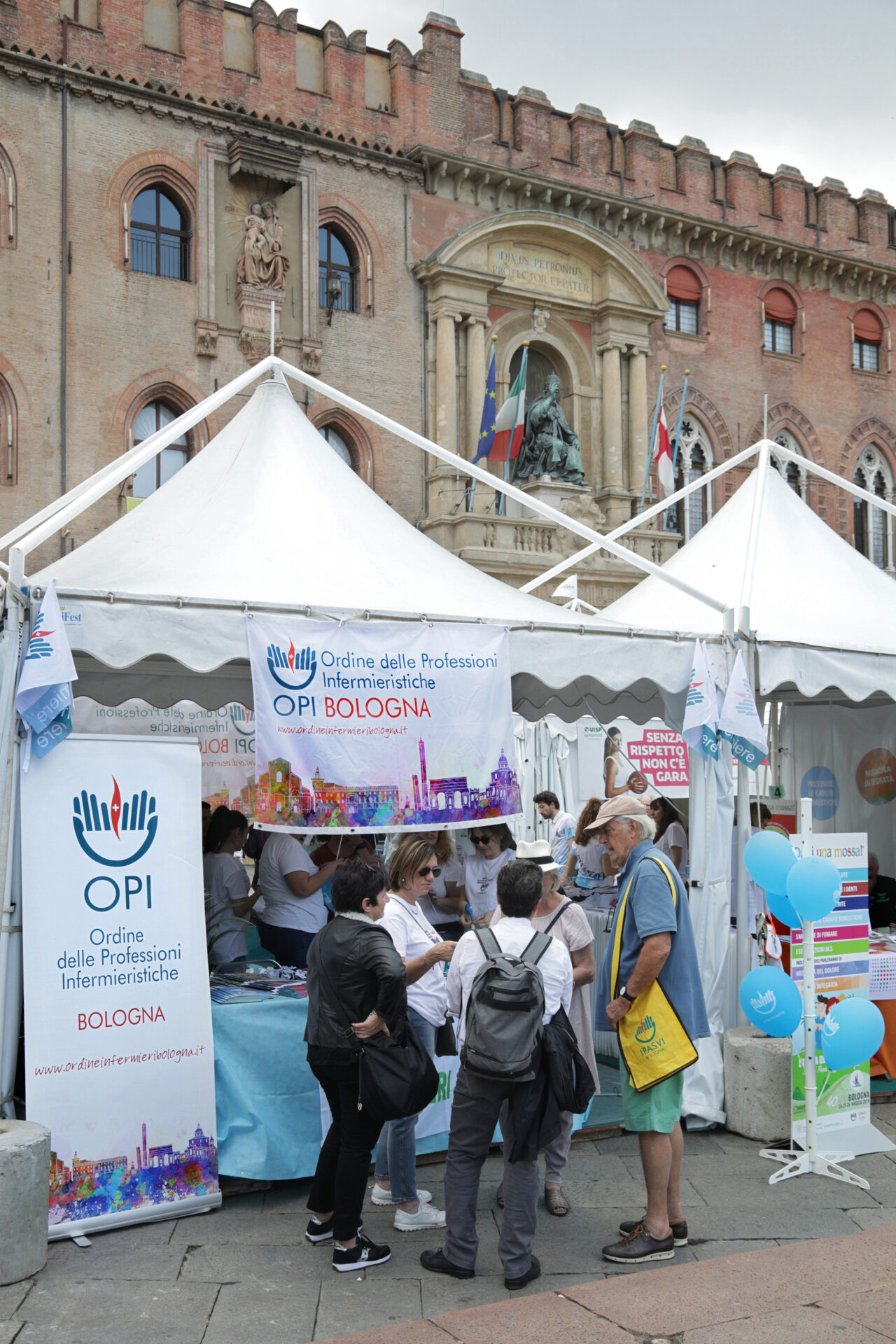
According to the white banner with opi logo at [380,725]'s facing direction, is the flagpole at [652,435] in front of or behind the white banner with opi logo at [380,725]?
behind

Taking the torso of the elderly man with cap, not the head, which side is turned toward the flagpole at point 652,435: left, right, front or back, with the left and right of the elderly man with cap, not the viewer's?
right

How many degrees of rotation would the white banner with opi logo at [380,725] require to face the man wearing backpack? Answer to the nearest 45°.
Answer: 0° — it already faces them

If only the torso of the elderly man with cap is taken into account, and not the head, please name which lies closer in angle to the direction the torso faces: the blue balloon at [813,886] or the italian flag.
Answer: the italian flag

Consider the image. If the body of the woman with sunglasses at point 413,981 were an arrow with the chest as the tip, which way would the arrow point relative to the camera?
to the viewer's right

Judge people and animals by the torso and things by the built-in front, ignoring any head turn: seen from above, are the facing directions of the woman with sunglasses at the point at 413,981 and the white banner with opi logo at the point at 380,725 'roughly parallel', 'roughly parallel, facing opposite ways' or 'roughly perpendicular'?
roughly perpendicular

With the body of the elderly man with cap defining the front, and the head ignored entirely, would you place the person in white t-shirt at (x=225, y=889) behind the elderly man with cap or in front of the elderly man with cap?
in front

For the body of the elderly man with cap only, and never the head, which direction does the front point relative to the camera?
to the viewer's left

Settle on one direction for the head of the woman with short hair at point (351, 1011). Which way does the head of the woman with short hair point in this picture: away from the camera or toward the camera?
away from the camera

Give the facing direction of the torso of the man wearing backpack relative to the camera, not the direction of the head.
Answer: away from the camera

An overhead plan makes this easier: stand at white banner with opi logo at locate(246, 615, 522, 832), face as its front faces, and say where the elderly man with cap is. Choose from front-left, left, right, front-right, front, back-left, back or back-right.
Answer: front-left

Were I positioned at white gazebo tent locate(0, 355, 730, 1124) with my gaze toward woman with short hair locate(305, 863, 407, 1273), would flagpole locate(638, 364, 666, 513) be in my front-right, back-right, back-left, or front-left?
back-left
